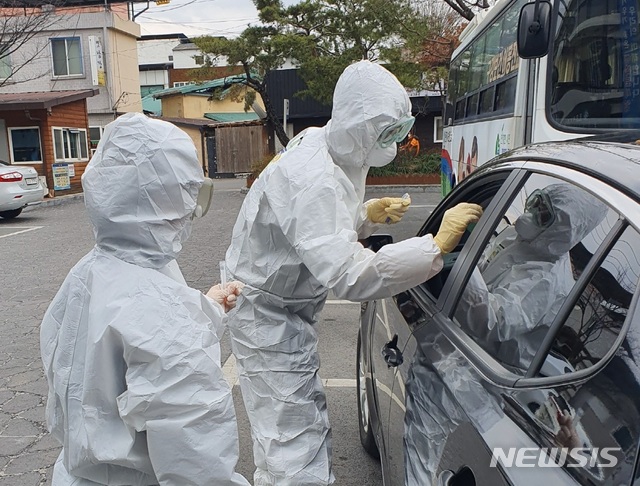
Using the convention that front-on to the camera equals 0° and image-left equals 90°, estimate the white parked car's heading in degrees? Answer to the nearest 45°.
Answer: approximately 135°

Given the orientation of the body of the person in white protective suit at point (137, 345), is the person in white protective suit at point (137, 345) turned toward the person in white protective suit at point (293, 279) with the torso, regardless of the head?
yes

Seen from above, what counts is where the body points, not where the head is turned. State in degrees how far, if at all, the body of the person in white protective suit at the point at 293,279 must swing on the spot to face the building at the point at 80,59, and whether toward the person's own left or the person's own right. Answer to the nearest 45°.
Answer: approximately 135° to the person's own left

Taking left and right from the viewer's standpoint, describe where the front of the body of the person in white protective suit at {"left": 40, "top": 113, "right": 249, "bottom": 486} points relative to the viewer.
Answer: facing away from the viewer and to the right of the viewer

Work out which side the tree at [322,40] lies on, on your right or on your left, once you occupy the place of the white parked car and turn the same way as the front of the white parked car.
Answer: on your right

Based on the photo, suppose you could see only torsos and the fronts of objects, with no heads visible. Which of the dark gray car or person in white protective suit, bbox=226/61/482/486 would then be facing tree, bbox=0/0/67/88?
the dark gray car

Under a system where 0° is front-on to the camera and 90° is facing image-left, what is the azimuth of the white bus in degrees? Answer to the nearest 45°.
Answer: approximately 315°

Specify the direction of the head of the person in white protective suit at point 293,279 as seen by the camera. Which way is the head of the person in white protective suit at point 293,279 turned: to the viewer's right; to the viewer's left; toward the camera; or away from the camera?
to the viewer's right

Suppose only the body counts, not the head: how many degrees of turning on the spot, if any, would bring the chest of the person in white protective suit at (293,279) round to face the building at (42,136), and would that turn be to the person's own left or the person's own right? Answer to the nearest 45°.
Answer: approximately 135° to the person's own left

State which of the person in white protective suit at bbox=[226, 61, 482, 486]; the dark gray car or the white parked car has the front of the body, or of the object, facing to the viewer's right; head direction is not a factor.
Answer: the person in white protective suit

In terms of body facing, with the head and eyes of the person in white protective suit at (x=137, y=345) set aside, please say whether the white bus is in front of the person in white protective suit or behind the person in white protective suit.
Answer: in front

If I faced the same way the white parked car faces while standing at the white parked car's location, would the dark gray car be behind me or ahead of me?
behind

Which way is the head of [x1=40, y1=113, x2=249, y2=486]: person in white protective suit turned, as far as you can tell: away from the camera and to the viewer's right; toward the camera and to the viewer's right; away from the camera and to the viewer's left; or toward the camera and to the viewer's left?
away from the camera and to the viewer's right

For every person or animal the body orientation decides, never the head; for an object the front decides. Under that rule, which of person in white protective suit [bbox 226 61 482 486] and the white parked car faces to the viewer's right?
the person in white protective suit

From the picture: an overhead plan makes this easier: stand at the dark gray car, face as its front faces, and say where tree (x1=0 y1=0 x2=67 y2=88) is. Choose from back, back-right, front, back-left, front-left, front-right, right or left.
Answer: front

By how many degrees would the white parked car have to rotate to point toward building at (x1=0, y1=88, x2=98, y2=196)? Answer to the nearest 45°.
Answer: approximately 45° to its right

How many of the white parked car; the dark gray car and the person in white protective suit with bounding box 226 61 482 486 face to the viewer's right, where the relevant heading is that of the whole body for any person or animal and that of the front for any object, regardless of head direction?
1

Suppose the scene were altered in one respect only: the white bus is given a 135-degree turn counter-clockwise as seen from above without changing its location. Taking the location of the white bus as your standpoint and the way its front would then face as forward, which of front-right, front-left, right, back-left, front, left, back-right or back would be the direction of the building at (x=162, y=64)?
front-left

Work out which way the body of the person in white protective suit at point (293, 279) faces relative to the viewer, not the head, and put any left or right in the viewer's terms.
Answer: facing to the right of the viewer

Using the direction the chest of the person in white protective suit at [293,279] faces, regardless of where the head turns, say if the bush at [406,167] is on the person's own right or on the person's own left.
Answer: on the person's own left
